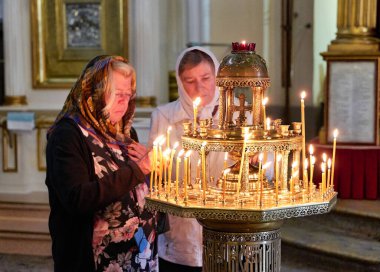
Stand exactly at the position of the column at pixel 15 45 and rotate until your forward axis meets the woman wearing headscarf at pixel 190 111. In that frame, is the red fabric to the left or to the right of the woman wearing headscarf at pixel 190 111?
left

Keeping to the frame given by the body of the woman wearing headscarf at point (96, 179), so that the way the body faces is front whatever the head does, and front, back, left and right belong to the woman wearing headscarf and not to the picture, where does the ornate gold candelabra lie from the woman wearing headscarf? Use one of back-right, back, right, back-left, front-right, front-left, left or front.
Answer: front

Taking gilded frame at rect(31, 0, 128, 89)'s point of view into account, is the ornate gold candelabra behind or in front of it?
in front

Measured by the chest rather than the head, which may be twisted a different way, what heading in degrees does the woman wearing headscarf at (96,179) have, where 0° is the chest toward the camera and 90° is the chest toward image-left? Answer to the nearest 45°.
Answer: approximately 315°

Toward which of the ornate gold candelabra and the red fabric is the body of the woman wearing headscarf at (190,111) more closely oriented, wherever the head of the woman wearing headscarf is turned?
the ornate gold candelabra

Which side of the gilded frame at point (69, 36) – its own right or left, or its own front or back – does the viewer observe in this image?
front

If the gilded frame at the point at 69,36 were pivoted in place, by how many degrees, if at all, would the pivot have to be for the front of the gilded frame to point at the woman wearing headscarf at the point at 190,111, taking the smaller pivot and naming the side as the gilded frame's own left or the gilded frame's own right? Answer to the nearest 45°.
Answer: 0° — it already faces them

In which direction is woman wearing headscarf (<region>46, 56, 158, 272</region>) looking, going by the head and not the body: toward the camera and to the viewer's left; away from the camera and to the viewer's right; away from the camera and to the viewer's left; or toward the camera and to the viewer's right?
toward the camera and to the viewer's right

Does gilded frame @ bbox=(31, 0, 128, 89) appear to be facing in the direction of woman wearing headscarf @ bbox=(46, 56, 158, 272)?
yes

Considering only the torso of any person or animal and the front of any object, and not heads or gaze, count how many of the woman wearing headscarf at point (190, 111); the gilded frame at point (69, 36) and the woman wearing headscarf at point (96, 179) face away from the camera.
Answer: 0

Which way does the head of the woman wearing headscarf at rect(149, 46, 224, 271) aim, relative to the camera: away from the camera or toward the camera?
toward the camera
